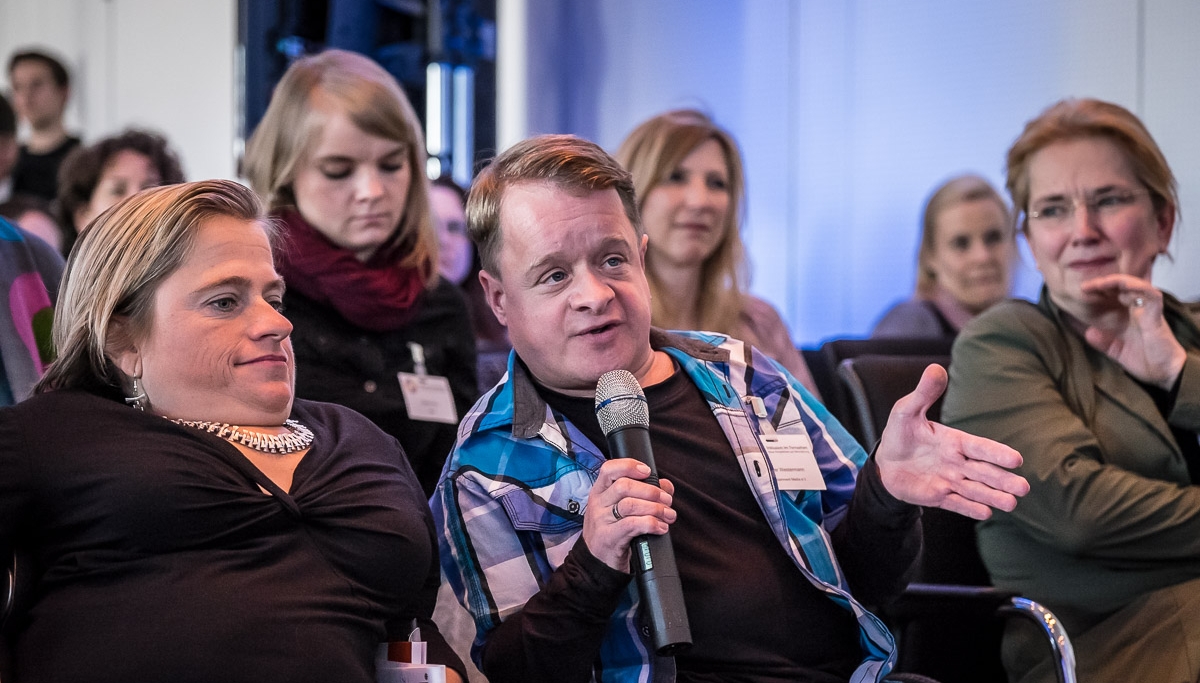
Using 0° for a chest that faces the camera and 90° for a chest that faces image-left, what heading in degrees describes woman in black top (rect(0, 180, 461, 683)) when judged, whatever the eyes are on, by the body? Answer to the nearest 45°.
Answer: approximately 315°

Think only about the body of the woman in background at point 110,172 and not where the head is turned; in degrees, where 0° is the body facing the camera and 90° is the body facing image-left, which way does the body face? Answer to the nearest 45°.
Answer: approximately 315°

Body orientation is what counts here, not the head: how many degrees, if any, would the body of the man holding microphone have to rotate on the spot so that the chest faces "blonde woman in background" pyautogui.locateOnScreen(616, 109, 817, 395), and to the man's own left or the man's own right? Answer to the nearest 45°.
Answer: approximately 180°
